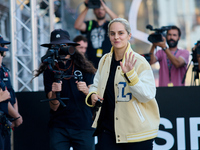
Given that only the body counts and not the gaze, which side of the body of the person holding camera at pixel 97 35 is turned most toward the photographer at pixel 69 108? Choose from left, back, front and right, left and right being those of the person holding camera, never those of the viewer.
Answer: front

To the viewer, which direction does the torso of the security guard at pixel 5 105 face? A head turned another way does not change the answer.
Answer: to the viewer's right

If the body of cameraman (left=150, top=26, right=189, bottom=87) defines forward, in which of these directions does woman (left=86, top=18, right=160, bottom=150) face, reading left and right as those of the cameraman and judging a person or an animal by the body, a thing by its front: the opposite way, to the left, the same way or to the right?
the same way

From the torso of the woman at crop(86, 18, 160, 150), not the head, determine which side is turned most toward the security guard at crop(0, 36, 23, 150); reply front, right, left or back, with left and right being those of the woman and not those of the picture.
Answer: right

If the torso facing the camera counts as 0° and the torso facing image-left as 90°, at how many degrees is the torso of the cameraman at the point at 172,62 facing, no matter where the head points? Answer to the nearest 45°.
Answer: approximately 45°

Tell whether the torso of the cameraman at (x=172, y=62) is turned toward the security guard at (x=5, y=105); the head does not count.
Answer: yes

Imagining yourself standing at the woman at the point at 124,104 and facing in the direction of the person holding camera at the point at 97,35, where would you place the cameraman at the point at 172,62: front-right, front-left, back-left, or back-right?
front-right

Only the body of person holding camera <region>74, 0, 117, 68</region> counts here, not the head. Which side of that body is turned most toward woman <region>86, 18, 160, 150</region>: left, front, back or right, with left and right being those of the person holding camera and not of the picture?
front

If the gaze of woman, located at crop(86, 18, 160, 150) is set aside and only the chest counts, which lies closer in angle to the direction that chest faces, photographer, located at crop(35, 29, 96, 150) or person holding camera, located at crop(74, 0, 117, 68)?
the photographer

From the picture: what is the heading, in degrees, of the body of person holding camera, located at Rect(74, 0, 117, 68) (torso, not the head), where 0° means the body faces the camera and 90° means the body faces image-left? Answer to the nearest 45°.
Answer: approximately 0°

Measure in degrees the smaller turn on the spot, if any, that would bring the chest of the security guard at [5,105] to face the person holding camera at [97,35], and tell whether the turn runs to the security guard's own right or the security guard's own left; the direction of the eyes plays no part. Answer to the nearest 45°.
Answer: approximately 45° to the security guard's own left
